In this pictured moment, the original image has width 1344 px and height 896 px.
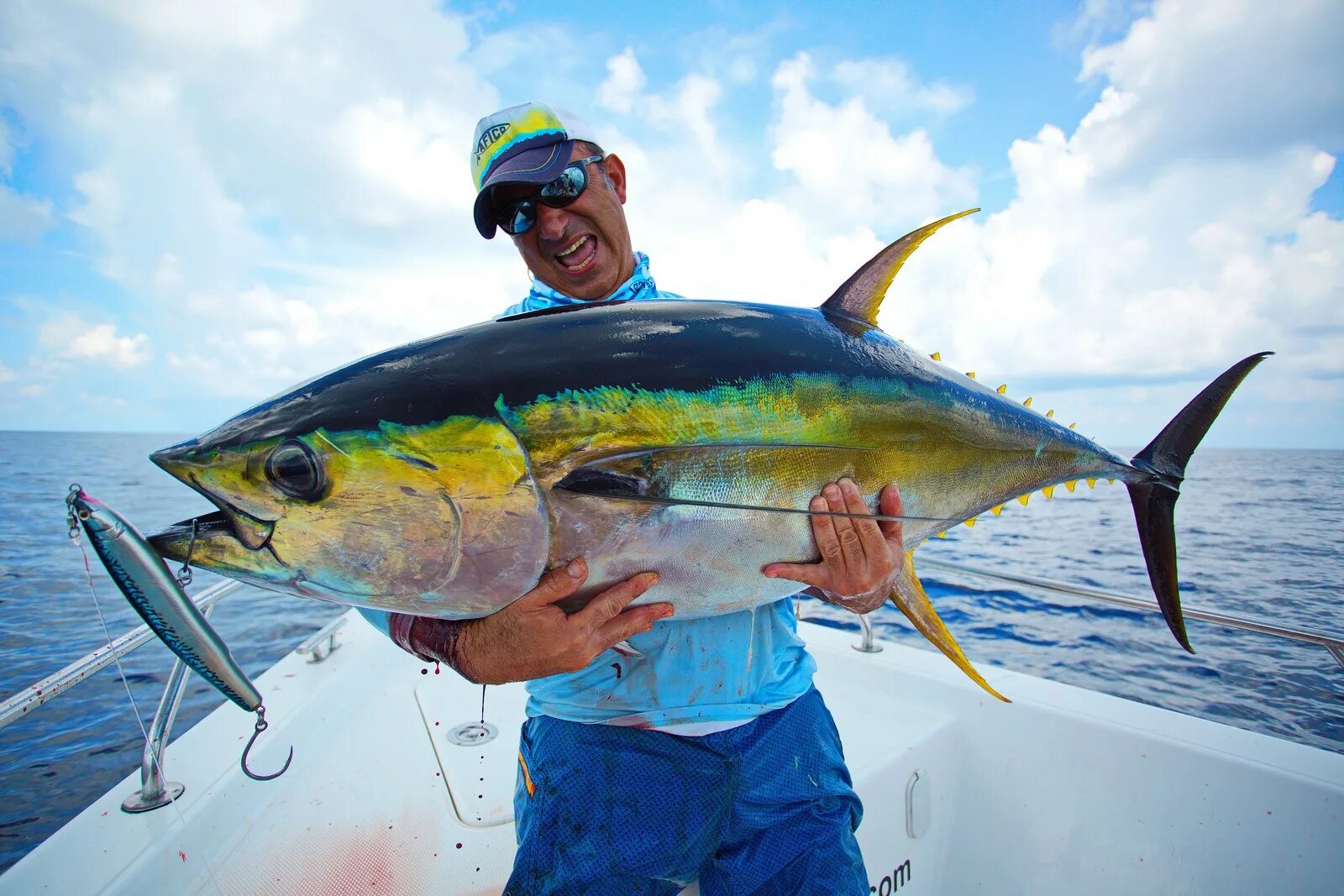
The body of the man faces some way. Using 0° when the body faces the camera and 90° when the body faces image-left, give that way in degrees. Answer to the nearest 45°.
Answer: approximately 0°

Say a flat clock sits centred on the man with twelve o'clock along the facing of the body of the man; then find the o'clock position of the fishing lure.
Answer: The fishing lure is roughly at 2 o'clock from the man.
